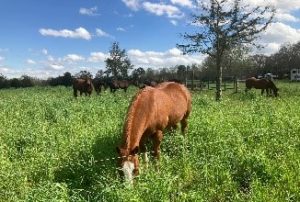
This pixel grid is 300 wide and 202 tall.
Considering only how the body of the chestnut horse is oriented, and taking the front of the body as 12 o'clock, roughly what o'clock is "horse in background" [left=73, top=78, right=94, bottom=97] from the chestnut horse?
The horse in background is roughly at 4 o'clock from the chestnut horse.
